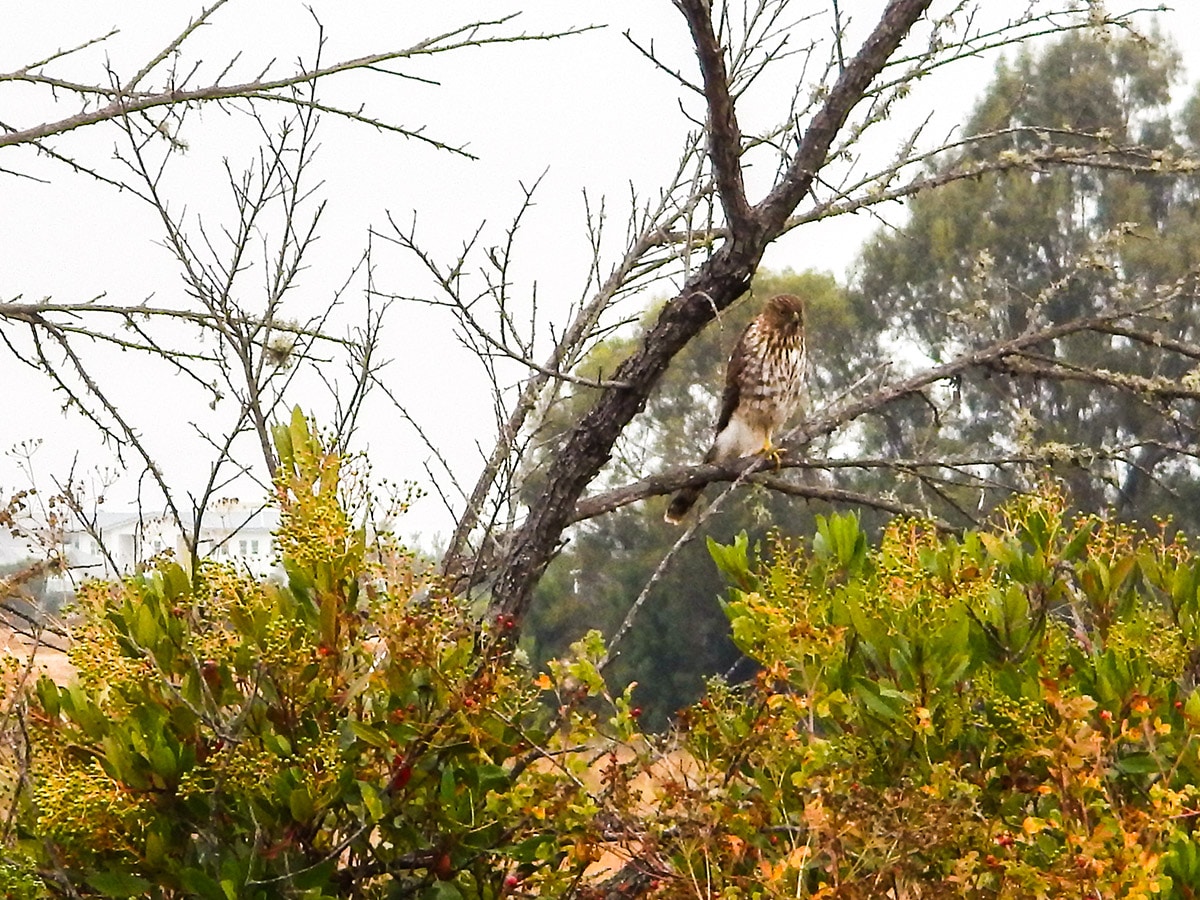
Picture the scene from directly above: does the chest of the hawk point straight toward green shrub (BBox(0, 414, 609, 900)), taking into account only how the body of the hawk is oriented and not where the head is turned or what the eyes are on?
no

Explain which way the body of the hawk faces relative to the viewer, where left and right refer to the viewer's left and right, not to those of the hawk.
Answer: facing the viewer and to the right of the viewer

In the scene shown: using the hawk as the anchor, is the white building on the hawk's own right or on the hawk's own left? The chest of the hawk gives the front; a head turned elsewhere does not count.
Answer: on the hawk's own right

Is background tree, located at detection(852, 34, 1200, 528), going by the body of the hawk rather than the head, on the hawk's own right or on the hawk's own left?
on the hawk's own left

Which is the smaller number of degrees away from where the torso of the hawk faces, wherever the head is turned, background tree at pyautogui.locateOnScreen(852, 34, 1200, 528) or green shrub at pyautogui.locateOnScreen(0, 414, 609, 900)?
the green shrub
